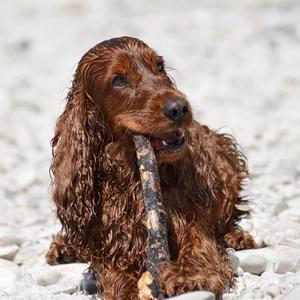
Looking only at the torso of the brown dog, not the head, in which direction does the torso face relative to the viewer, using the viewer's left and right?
facing the viewer

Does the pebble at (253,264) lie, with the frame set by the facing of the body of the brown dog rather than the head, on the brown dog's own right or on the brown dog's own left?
on the brown dog's own left

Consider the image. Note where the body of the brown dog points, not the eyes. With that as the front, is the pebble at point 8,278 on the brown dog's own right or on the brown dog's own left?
on the brown dog's own right

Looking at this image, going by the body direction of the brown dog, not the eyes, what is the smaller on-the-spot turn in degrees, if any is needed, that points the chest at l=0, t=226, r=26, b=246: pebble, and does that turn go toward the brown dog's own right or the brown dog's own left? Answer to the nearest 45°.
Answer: approximately 135° to the brown dog's own right

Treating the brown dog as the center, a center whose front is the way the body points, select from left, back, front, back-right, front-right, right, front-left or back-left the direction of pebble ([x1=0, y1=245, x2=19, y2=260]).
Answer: back-right

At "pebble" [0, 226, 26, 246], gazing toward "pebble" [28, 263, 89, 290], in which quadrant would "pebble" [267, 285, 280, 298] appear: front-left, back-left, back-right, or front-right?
front-left
